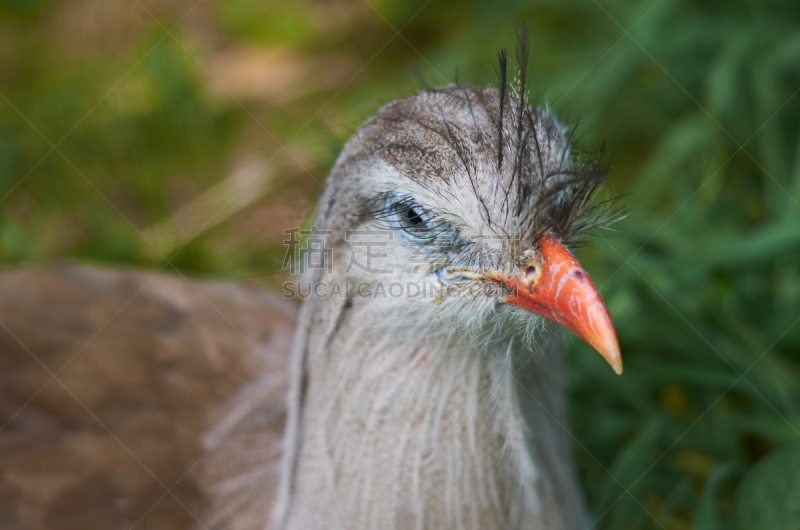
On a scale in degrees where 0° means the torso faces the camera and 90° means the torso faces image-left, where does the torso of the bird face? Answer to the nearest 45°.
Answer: approximately 315°

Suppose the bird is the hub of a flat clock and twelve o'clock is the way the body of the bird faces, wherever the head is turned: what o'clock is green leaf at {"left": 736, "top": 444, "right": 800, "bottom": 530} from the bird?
The green leaf is roughly at 10 o'clock from the bird.
